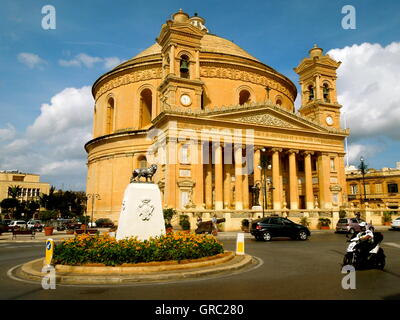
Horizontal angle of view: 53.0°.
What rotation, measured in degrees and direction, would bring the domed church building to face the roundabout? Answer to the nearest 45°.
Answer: approximately 45° to its right

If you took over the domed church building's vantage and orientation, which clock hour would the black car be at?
The black car is roughly at 1 o'clock from the domed church building.

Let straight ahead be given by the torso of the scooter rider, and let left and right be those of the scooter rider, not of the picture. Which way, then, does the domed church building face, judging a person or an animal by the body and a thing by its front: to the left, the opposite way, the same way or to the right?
to the left

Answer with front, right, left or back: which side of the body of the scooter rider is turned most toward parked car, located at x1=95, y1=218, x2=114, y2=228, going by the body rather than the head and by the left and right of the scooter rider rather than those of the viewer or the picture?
right

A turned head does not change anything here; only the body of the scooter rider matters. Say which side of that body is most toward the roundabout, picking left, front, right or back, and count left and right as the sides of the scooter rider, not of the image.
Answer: front

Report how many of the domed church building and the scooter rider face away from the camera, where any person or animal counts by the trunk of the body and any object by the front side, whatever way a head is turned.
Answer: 0

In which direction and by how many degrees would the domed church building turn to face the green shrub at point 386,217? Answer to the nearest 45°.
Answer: approximately 45° to its left

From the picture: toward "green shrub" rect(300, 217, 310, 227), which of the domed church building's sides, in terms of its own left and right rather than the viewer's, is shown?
front

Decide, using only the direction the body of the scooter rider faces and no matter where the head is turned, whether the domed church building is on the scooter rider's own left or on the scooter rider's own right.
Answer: on the scooter rider's own right

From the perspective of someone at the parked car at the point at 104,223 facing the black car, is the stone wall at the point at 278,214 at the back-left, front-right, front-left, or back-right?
front-left

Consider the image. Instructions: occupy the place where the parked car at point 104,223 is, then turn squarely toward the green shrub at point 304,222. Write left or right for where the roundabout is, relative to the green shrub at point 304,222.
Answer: right

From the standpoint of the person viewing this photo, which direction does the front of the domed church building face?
facing the viewer and to the right of the viewer

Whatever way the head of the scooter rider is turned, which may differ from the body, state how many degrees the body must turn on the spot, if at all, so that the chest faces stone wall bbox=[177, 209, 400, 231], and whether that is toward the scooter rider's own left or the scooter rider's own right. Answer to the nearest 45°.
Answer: approximately 135° to the scooter rider's own right

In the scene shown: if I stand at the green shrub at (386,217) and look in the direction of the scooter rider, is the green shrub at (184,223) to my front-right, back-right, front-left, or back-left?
front-right
